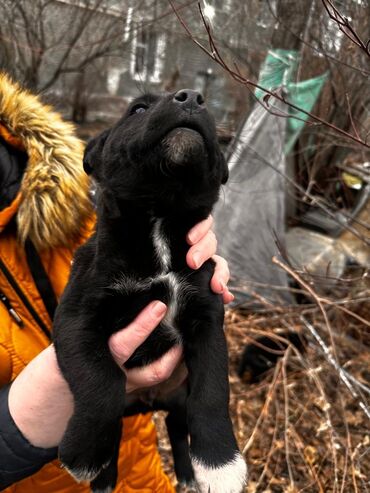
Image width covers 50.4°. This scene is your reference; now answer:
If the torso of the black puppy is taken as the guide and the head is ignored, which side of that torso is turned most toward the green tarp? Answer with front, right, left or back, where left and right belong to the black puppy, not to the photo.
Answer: back

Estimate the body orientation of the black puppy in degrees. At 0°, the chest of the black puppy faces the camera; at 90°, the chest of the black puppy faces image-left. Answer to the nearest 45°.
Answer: approximately 0°
